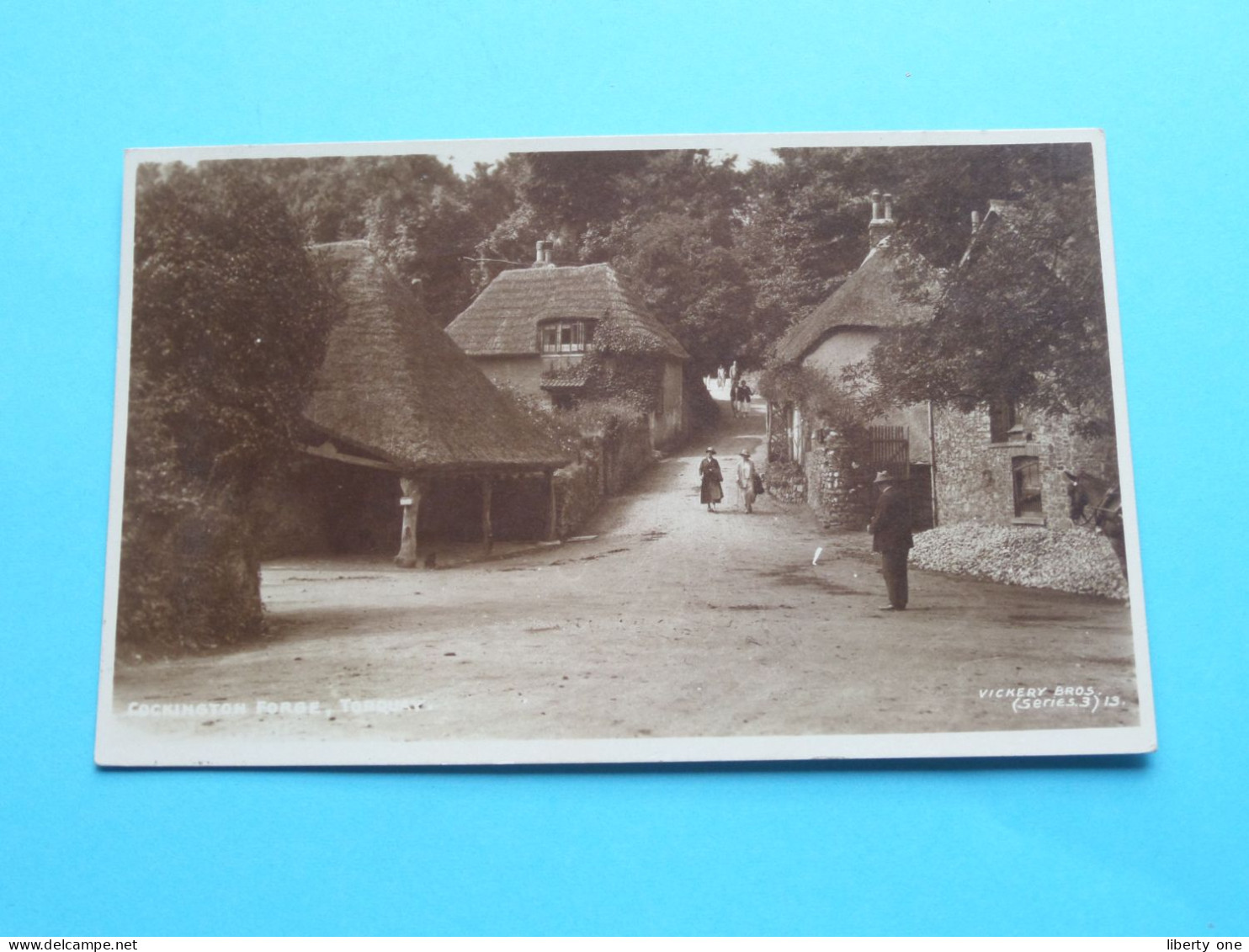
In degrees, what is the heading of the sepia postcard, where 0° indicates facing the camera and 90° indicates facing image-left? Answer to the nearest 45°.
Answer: approximately 0°
